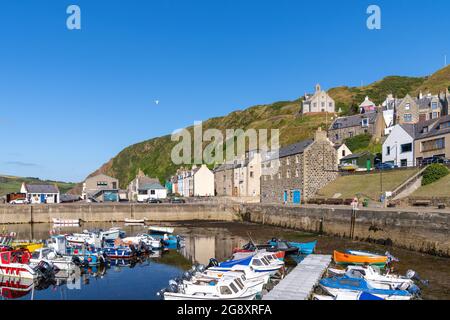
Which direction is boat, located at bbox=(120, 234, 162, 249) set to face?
to the viewer's left

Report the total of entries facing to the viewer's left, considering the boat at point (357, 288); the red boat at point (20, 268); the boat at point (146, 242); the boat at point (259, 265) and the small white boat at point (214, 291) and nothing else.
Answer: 3

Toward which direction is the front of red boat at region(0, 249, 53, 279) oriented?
to the viewer's left

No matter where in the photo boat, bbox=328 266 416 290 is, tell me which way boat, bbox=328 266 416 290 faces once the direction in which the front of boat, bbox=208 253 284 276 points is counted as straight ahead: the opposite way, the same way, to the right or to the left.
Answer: the opposite way

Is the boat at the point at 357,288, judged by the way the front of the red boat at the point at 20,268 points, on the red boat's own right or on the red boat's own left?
on the red boat's own left
